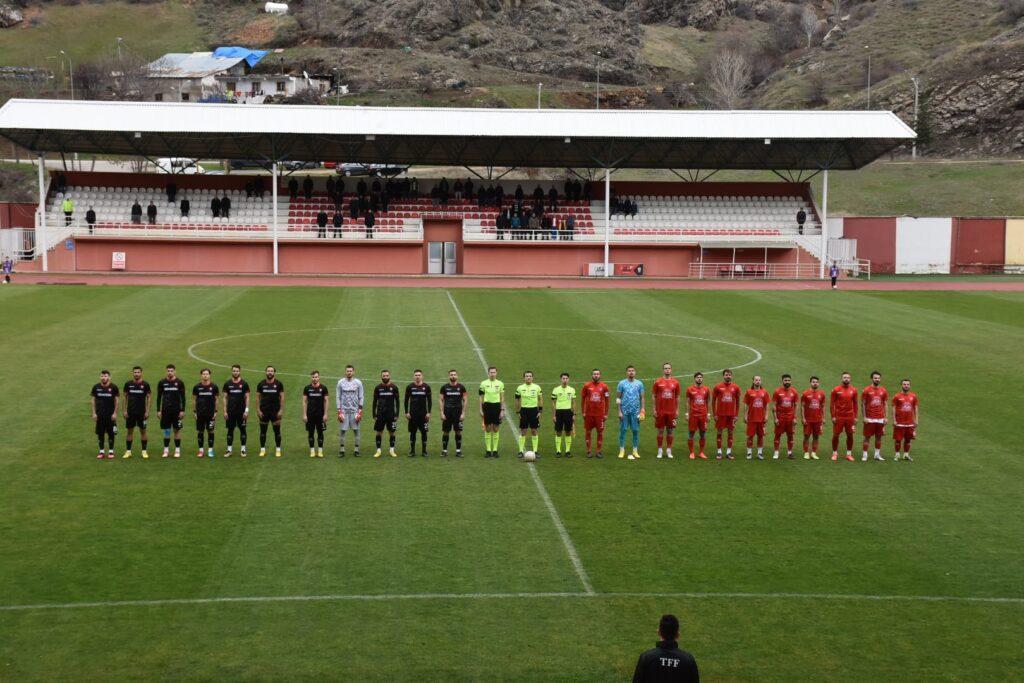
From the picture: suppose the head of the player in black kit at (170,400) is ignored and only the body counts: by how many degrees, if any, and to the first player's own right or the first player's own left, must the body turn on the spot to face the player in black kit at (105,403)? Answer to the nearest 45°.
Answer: approximately 90° to the first player's own right

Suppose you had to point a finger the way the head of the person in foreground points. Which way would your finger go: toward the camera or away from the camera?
away from the camera

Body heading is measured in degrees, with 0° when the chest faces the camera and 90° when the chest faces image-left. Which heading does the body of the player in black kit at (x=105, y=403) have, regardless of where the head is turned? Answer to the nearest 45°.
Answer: approximately 0°

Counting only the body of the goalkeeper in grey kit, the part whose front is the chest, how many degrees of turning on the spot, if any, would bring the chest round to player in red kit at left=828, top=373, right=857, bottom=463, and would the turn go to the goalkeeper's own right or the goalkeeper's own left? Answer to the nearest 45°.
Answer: approximately 90° to the goalkeeper's own left

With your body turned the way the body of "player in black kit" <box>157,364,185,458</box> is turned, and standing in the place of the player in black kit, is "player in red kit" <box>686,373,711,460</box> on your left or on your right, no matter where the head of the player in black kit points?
on your left

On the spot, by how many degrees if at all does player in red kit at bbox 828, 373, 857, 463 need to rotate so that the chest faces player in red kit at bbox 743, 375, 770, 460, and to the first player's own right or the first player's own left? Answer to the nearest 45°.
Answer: approximately 90° to the first player's own right

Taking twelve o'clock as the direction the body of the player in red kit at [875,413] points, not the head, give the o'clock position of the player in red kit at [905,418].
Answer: the player in red kit at [905,418] is roughly at 9 o'clock from the player in red kit at [875,413].

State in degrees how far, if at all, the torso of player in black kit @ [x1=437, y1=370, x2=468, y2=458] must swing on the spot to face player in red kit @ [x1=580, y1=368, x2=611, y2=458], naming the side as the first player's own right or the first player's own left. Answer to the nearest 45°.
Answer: approximately 90° to the first player's own left
